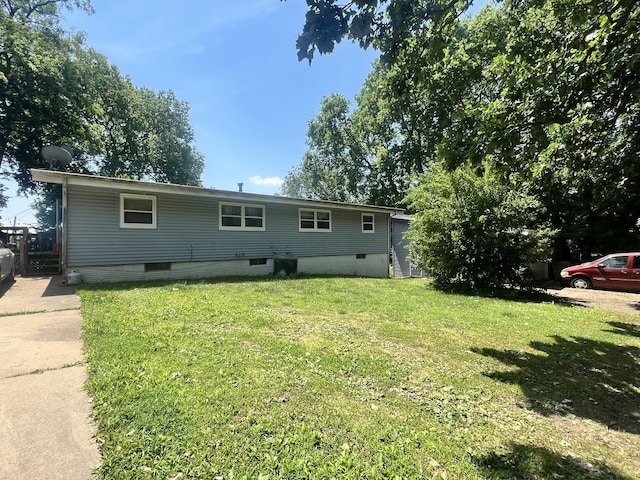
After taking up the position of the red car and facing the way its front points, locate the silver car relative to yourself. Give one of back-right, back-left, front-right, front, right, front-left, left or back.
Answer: front-left

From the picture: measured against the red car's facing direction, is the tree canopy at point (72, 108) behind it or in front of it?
in front

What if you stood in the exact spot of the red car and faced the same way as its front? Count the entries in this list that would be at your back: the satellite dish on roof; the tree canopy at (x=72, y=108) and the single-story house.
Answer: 0

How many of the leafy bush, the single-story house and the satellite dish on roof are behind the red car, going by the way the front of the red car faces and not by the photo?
0

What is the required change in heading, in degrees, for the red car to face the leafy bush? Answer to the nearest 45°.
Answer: approximately 45° to its left

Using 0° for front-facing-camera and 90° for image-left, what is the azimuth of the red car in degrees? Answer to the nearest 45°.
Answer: approximately 90°

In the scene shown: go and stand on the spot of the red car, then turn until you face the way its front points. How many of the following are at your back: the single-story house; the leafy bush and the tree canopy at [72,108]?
0
